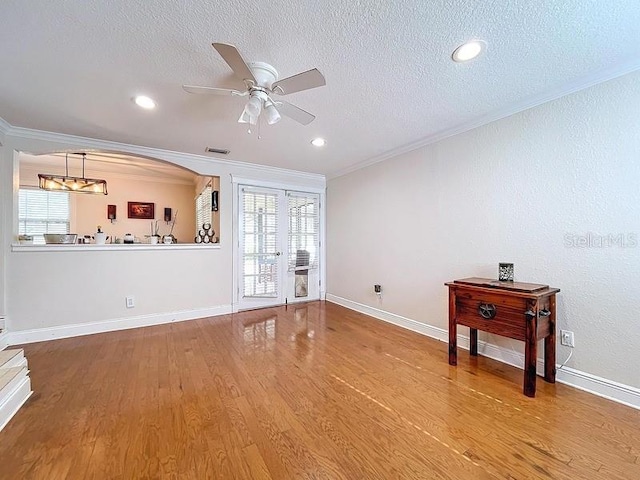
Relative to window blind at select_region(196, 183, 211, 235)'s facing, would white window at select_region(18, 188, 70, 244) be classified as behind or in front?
in front

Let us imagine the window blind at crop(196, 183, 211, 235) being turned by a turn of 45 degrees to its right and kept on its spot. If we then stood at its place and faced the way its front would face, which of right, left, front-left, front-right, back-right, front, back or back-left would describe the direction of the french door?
back

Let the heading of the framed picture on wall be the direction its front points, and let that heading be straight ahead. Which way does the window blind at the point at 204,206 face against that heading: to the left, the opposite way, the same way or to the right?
to the right

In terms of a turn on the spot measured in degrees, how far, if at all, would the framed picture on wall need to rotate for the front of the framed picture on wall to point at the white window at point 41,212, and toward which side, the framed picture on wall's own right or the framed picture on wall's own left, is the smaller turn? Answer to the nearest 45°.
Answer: approximately 90° to the framed picture on wall's own right

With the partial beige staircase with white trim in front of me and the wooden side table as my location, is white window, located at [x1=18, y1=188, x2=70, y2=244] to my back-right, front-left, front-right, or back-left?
front-right

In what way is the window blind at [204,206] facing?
to the viewer's left

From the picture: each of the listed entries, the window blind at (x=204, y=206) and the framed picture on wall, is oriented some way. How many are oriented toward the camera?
1

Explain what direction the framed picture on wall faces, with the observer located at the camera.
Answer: facing the viewer

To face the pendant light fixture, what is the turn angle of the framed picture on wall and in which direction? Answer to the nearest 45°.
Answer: approximately 45° to its right

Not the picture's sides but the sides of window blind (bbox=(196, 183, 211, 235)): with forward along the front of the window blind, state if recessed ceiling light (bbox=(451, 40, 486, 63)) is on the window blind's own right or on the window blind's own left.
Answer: on the window blind's own left

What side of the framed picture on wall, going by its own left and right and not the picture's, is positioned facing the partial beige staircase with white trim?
front

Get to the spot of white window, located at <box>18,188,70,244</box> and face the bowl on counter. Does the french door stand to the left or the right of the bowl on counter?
left

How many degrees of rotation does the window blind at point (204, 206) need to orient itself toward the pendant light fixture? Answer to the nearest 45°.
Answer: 0° — it already faces it

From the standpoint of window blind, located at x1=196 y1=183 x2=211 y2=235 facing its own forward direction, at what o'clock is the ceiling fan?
The ceiling fan is roughly at 9 o'clock from the window blind.

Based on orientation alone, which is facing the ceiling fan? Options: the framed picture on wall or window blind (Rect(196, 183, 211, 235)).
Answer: the framed picture on wall

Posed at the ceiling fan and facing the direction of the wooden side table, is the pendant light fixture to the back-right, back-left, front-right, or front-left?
back-left

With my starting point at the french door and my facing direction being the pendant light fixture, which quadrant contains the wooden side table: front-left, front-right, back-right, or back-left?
back-left

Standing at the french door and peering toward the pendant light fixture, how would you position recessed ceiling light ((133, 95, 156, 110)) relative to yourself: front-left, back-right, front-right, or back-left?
front-left
